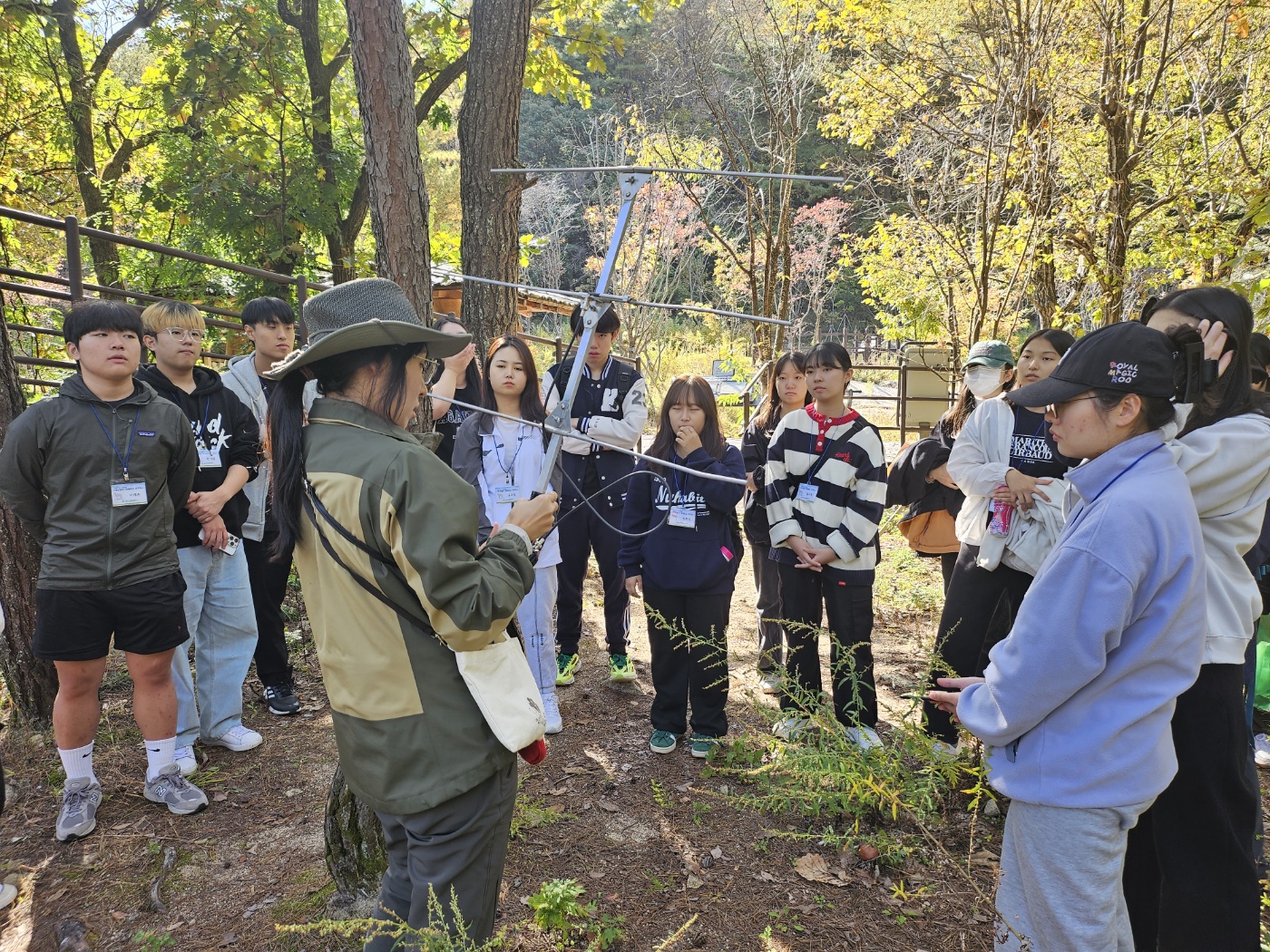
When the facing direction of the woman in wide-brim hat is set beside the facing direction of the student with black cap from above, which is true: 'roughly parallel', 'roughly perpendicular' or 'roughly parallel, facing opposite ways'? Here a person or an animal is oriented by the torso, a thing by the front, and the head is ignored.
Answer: roughly perpendicular

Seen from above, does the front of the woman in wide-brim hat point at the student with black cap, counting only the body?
no

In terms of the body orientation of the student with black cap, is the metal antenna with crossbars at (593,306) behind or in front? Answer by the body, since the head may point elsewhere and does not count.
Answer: in front

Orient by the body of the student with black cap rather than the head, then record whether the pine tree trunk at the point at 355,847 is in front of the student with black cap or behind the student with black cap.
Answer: in front

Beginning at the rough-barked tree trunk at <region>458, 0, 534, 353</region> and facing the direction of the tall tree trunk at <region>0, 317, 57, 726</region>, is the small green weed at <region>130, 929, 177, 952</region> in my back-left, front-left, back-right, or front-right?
front-left

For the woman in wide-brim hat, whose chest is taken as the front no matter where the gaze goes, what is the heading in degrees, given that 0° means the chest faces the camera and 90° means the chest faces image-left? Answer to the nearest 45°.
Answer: approximately 225°

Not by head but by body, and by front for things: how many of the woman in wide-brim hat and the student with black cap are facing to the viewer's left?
1

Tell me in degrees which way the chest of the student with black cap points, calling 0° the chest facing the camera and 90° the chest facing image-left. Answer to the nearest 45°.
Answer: approximately 90°

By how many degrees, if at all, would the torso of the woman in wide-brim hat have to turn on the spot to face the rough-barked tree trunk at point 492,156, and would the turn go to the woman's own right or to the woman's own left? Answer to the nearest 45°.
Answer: approximately 45° to the woman's own left

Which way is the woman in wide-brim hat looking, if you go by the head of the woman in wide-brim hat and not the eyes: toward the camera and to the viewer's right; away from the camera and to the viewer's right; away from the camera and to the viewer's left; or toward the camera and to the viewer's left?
away from the camera and to the viewer's right
